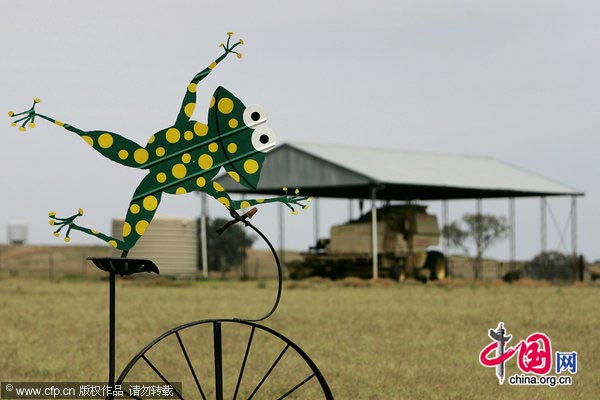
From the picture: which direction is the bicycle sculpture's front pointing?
to the viewer's right

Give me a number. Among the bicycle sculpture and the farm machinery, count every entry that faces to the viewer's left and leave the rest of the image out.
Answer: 1

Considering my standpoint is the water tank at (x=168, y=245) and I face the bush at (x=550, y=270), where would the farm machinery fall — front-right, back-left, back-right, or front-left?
front-right

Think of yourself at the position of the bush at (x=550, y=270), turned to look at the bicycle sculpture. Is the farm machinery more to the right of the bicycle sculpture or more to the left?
right

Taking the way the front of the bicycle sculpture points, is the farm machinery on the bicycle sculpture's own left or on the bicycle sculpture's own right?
on the bicycle sculpture's own left

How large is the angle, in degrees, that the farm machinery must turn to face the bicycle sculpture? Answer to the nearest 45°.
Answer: approximately 90° to its left

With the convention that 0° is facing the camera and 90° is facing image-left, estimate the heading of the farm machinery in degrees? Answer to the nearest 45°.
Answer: approximately 90°

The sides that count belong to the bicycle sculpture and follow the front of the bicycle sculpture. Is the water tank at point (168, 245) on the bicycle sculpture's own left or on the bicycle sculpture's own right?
on the bicycle sculpture's own left
